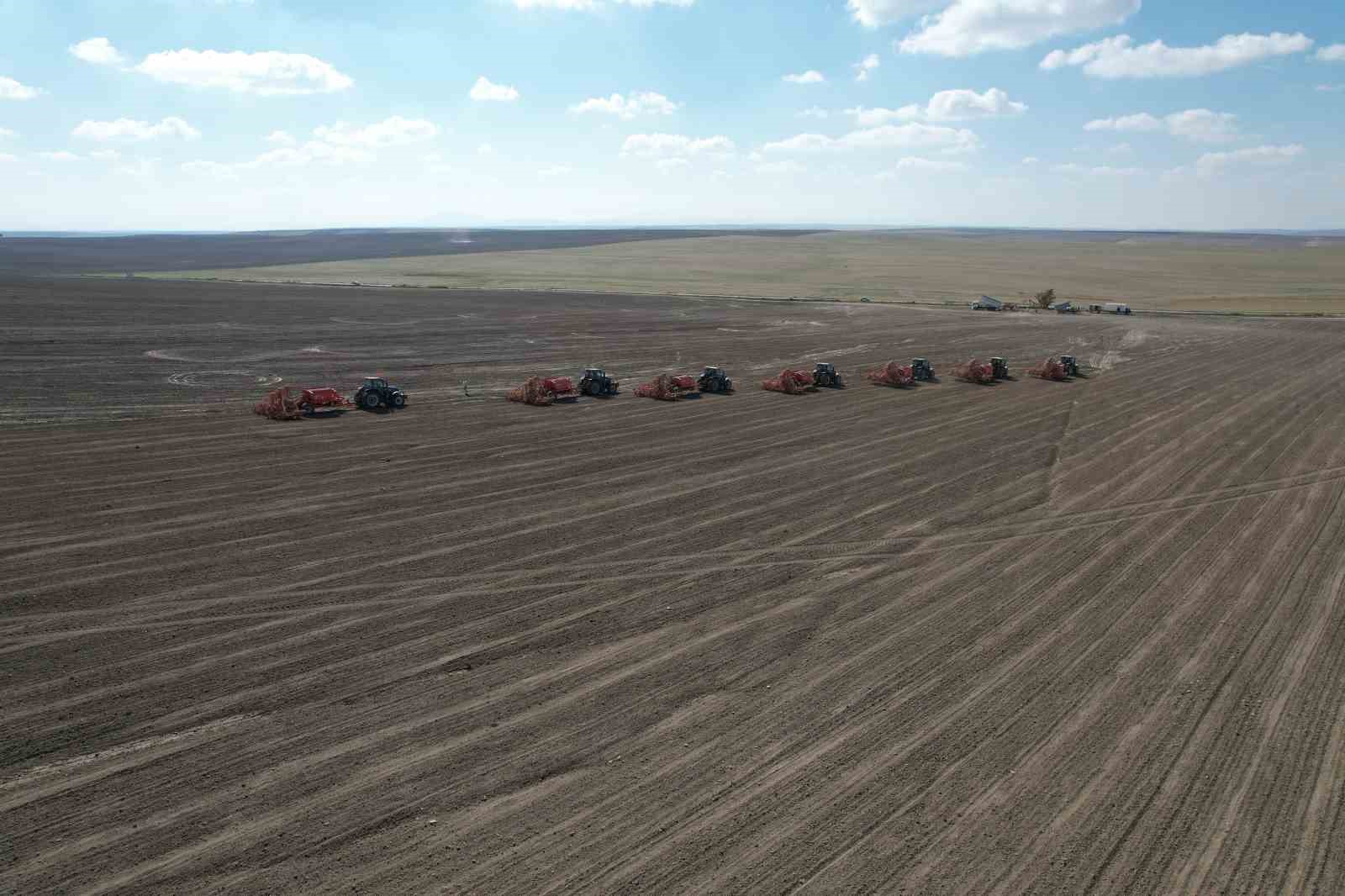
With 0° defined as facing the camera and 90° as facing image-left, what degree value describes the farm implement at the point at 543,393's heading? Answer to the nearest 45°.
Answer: approximately 270°

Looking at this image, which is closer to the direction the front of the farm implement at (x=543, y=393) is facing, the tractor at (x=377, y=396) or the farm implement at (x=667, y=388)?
the farm implement

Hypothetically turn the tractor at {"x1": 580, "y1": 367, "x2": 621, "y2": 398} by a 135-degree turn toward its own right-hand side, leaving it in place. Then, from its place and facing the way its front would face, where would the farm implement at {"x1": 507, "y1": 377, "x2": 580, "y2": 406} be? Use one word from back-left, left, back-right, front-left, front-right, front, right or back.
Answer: front

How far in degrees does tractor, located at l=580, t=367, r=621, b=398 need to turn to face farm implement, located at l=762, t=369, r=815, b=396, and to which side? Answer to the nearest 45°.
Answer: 0° — it already faces it

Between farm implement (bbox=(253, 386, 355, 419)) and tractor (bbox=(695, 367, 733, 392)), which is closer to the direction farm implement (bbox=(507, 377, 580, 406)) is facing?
the tractor

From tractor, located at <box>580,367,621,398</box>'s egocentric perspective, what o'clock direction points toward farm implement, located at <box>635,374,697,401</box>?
The farm implement is roughly at 12 o'clock from the tractor.

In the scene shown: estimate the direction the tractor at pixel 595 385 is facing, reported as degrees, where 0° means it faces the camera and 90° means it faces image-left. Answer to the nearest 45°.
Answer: approximately 270°
